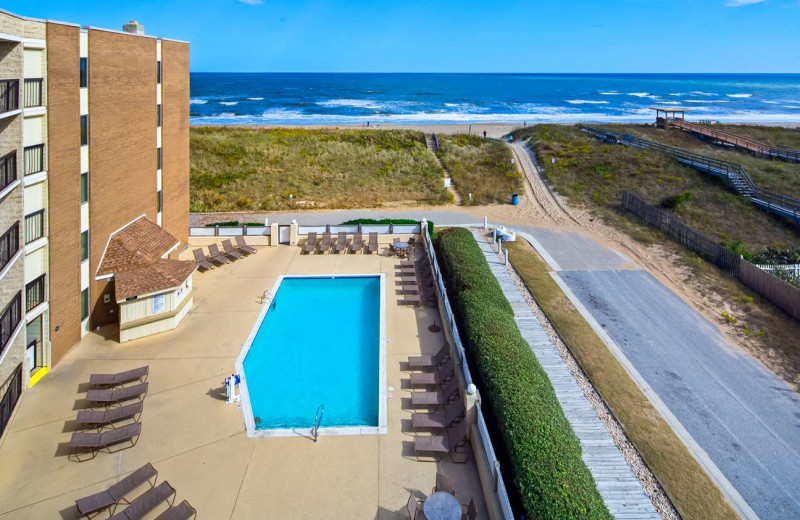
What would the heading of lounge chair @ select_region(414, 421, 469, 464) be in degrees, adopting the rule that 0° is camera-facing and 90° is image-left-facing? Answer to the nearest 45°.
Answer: approximately 90°

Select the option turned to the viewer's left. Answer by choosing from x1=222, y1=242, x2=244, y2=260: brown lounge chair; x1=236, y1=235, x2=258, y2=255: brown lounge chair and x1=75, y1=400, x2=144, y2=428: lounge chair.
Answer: the lounge chair

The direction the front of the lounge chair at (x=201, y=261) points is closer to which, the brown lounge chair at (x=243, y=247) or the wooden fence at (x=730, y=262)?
the wooden fence

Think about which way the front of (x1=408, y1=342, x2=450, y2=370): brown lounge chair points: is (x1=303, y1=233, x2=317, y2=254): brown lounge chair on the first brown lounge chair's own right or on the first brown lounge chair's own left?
on the first brown lounge chair's own right

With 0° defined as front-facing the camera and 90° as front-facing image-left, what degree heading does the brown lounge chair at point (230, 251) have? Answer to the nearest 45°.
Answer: approximately 315°

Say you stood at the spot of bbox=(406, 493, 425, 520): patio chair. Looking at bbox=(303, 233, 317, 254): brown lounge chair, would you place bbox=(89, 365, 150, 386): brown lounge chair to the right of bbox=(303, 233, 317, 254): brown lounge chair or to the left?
left

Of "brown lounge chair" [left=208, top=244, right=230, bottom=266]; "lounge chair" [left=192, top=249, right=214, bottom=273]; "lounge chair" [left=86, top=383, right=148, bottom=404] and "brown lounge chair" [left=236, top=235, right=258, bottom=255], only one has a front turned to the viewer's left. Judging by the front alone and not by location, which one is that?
"lounge chair" [left=86, top=383, right=148, bottom=404]

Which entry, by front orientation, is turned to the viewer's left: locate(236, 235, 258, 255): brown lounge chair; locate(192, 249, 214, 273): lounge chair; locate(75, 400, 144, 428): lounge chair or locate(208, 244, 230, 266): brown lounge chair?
locate(75, 400, 144, 428): lounge chair

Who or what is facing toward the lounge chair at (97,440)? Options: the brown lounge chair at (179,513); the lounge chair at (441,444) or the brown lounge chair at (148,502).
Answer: the lounge chair at (441,444)
